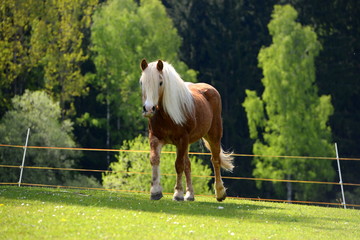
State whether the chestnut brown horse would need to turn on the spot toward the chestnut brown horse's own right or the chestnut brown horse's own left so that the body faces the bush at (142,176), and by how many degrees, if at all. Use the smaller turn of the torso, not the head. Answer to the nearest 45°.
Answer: approximately 135° to the chestnut brown horse's own right

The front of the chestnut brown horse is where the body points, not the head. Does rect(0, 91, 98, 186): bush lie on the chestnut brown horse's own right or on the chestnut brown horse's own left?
on the chestnut brown horse's own right

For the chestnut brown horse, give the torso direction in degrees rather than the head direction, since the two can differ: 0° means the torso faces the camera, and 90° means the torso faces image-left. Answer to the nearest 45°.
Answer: approximately 45°

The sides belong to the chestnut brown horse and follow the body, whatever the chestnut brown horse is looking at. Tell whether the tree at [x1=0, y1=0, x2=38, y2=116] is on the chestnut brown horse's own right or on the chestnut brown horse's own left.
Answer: on the chestnut brown horse's own right

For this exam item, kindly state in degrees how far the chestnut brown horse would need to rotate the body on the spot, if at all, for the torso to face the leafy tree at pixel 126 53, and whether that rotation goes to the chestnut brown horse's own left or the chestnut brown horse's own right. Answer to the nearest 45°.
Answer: approximately 135° to the chestnut brown horse's own right
